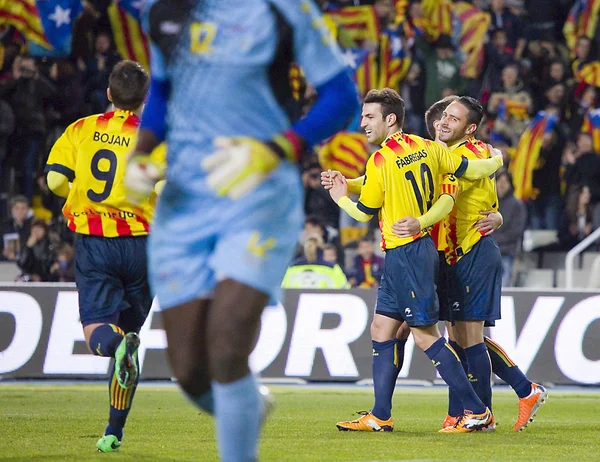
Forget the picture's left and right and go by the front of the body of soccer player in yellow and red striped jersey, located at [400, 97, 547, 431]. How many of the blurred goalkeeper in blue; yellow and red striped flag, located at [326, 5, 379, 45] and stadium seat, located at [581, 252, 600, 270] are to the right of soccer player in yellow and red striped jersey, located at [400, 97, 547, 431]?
2

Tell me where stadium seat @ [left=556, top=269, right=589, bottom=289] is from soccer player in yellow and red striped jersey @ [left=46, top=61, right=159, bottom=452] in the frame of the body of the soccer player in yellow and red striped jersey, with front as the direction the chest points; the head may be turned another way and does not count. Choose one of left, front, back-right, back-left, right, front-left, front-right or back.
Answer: front-right

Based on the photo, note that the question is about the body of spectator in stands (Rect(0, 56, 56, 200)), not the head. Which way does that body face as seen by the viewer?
toward the camera

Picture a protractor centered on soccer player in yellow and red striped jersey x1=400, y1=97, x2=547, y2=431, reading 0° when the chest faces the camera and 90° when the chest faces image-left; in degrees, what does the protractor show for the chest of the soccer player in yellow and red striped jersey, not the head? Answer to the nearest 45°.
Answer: approximately 90°

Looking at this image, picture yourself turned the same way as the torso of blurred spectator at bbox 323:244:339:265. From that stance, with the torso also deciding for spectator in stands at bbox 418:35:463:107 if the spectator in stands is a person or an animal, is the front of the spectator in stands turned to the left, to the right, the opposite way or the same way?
the same way

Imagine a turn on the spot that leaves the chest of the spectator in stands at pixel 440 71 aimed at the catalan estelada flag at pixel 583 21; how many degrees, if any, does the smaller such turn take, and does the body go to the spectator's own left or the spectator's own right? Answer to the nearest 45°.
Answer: approximately 135° to the spectator's own left

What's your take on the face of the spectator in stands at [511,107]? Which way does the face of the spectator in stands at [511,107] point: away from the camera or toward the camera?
toward the camera

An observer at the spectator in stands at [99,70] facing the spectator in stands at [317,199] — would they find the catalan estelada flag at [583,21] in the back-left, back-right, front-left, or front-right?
front-left

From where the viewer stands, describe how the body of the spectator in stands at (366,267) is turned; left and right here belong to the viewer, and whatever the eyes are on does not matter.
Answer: facing the viewer

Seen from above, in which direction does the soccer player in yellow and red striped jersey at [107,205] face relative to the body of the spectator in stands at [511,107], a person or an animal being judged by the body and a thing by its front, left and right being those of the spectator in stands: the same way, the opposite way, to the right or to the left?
the opposite way

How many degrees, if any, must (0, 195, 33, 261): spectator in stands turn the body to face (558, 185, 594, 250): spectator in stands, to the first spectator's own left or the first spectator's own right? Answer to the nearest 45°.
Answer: approximately 90° to the first spectator's own left

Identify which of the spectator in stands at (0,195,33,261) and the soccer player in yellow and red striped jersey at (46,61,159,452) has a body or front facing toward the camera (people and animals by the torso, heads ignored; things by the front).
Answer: the spectator in stands

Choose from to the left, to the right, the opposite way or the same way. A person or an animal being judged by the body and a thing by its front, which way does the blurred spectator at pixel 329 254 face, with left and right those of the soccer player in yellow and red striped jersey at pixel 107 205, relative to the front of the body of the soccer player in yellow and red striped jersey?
the opposite way

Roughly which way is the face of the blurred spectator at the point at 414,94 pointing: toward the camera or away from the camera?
toward the camera

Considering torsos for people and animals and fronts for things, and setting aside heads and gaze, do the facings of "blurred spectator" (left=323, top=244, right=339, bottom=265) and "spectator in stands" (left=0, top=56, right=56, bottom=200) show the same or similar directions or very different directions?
same or similar directions

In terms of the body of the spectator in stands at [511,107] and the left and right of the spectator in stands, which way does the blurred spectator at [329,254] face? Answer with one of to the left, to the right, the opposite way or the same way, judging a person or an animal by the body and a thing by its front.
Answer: the same way
